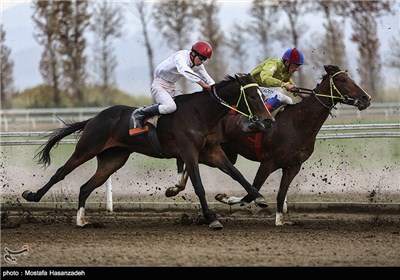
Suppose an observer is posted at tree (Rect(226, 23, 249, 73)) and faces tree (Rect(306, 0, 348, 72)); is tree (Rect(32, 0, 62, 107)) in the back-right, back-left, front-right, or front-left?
back-right

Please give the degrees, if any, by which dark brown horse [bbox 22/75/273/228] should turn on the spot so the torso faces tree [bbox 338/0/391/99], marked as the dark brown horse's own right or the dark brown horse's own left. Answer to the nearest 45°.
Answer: approximately 45° to the dark brown horse's own left

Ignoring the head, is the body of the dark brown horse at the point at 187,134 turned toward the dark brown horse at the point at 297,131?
yes

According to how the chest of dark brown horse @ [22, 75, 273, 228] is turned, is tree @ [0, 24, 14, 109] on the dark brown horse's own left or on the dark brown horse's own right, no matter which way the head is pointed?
on the dark brown horse's own left

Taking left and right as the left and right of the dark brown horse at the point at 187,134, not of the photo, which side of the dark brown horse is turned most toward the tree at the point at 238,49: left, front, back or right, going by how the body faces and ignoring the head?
left

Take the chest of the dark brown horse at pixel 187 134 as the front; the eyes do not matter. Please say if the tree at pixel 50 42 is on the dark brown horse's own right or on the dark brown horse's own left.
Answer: on the dark brown horse's own left

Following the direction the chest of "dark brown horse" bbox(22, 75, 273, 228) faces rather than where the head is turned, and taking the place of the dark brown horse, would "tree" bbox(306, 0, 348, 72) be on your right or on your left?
on your left

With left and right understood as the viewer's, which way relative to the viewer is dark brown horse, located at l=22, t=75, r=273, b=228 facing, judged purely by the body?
facing to the right of the viewer

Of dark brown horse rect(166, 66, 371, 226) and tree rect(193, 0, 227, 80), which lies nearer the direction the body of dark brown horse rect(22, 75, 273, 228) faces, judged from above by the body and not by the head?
the dark brown horse
